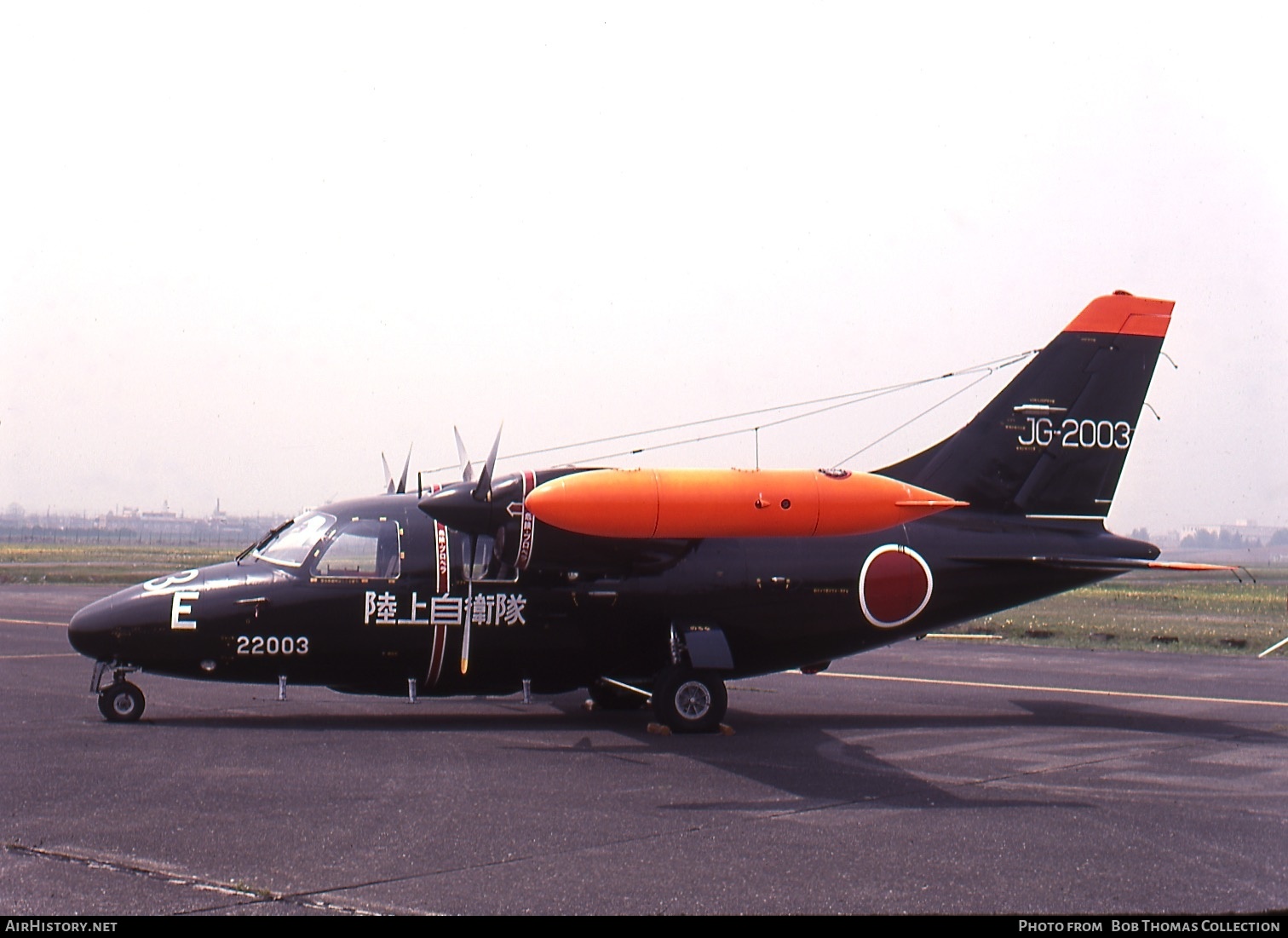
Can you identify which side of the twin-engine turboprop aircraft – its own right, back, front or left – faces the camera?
left
